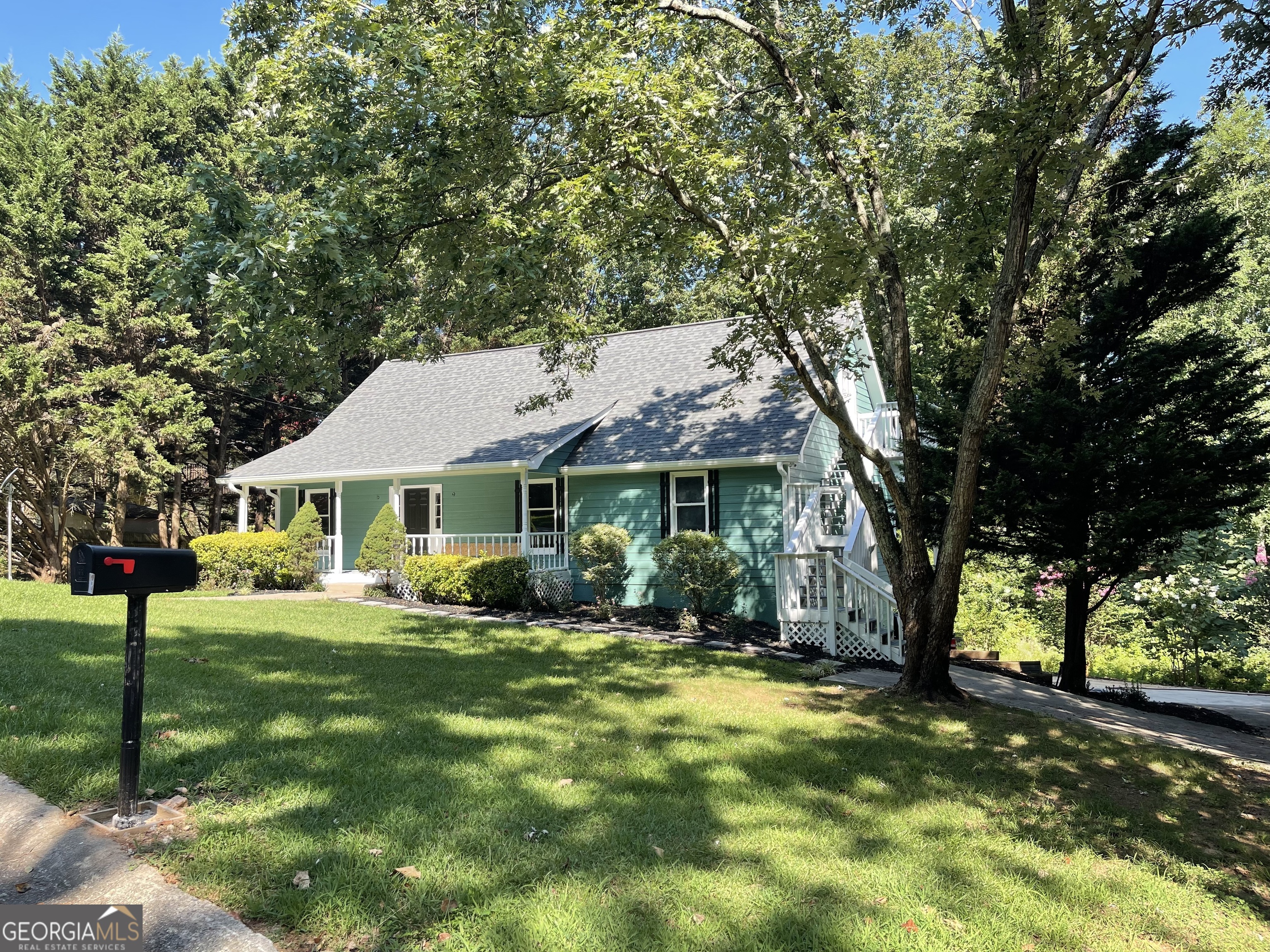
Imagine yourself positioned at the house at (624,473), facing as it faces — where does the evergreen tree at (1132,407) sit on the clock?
The evergreen tree is roughly at 9 o'clock from the house.

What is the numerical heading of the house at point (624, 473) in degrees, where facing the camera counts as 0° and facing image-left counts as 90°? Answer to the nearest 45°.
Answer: approximately 45°

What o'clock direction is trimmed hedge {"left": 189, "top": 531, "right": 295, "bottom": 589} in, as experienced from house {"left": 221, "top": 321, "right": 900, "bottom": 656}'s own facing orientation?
The trimmed hedge is roughly at 2 o'clock from the house.

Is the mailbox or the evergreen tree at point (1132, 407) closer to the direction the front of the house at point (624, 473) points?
the mailbox
